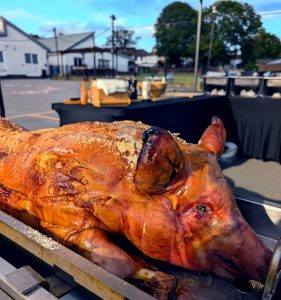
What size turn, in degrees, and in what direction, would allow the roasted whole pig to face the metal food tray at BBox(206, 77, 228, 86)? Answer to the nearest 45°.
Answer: approximately 135° to its left

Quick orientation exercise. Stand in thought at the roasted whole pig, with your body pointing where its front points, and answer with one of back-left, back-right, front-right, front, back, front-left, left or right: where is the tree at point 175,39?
back-left

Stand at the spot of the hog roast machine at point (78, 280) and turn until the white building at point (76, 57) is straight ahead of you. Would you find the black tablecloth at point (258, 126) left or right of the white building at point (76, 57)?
right

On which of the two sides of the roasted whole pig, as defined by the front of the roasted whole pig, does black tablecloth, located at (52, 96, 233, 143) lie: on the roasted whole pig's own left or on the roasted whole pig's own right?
on the roasted whole pig's own left

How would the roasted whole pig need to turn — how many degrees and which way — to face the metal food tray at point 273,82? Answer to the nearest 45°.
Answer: approximately 90° to its left

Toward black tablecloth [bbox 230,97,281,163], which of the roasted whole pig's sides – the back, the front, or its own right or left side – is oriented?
left

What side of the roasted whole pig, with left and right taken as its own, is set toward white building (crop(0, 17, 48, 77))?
back

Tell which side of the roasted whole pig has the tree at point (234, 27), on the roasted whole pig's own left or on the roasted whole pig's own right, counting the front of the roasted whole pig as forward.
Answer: on the roasted whole pig's own left

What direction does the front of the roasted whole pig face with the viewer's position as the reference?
facing the viewer and to the right of the viewer
